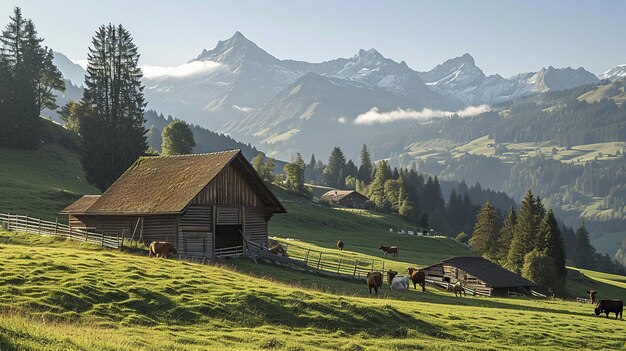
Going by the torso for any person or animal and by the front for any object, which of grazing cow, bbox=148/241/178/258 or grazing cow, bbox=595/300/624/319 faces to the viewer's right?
grazing cow, bbox=148/241/178/258

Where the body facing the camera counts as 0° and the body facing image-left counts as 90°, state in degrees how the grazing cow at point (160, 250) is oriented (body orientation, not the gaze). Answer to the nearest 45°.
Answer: approximately 270°

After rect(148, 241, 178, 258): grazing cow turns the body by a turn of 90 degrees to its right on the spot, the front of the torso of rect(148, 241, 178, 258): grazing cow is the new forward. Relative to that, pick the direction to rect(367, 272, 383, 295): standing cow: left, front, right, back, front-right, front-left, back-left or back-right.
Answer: left

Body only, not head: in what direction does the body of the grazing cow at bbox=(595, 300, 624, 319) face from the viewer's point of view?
to the viewer's left

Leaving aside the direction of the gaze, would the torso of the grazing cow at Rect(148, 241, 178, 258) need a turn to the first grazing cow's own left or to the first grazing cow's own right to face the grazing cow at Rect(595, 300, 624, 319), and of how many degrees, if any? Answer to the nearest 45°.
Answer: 0° — it already faces it

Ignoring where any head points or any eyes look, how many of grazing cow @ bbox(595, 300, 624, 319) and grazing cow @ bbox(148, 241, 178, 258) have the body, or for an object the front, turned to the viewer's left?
1
